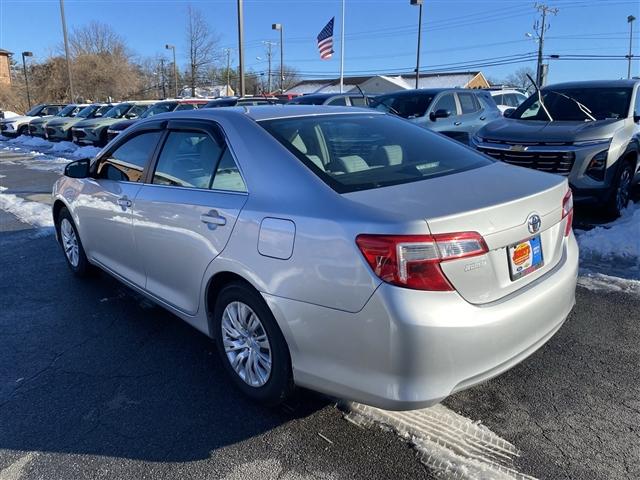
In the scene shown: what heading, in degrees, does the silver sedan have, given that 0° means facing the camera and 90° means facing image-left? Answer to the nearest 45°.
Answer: approximately 135°

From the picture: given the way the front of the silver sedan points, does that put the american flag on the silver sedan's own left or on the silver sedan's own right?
on the silver sedan's own right
